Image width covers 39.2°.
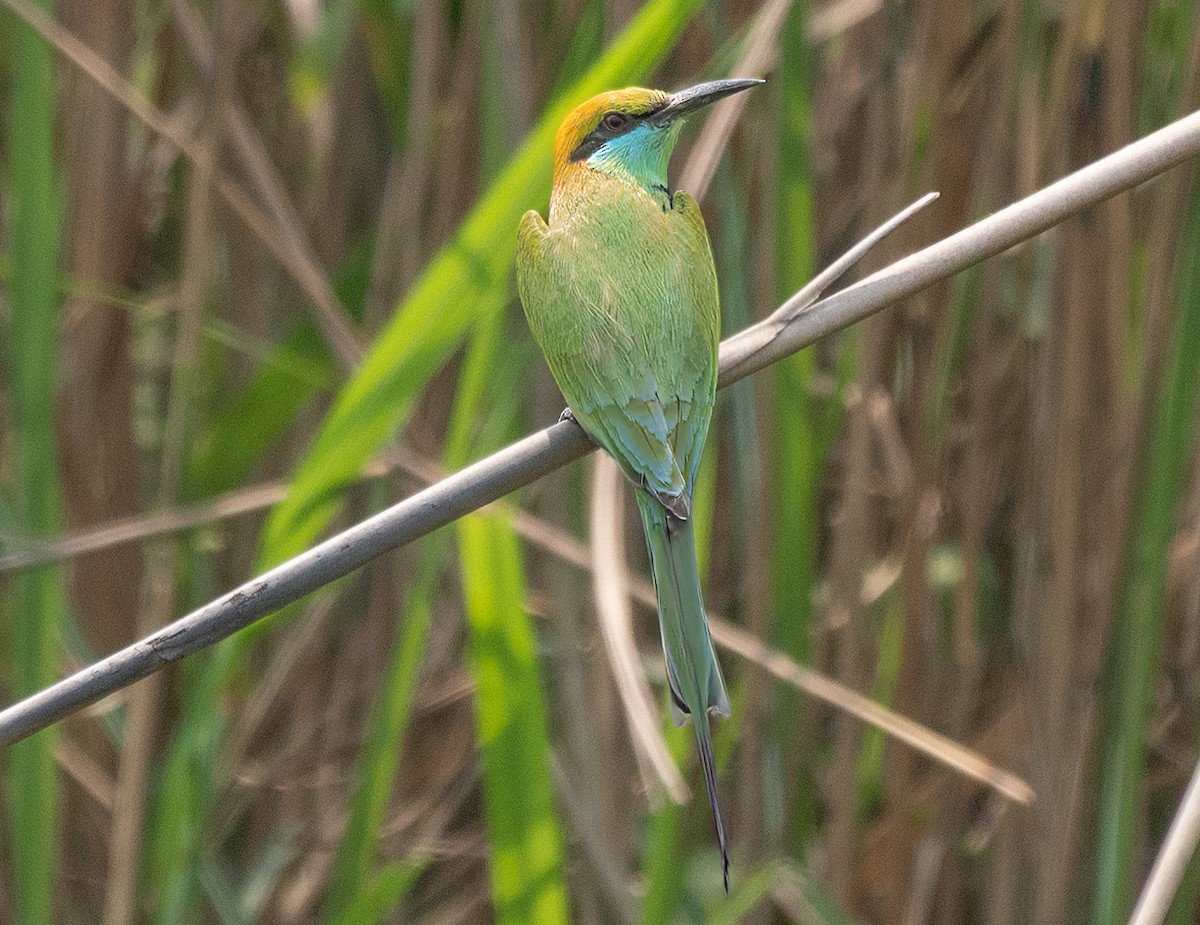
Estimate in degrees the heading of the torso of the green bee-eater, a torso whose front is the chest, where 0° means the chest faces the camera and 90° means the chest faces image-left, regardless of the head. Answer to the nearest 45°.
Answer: approximately 180°

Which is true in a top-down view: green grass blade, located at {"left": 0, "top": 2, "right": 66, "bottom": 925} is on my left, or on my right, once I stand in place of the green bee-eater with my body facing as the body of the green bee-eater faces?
on my left
